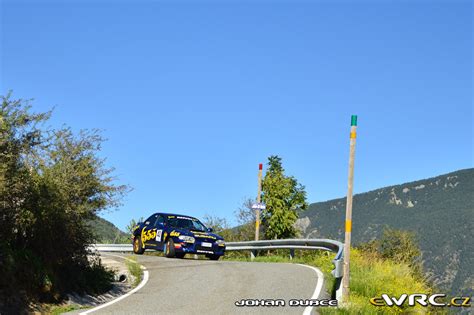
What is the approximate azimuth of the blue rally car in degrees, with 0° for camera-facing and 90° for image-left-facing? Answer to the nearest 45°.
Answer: approximately 315°
